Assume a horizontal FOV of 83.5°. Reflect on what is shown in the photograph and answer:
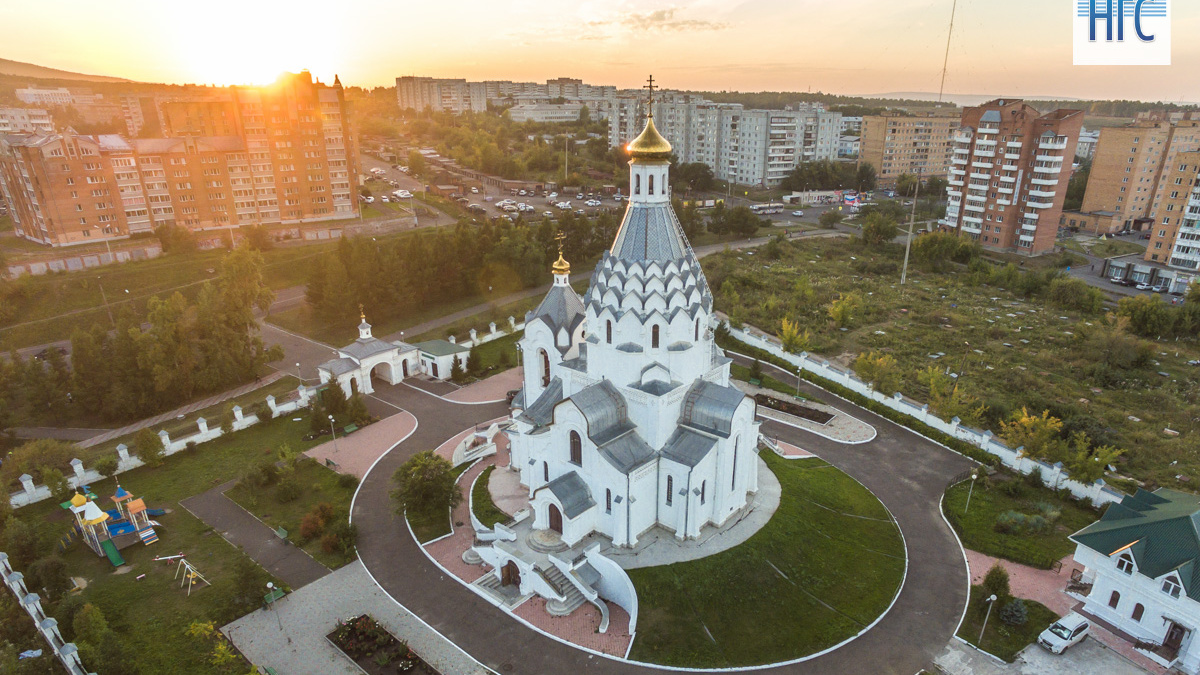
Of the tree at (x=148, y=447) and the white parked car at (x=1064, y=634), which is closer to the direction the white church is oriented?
the tree

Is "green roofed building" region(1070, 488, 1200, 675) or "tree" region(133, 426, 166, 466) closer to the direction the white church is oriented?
the tree

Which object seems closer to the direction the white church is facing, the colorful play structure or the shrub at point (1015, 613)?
the colorful play structure
